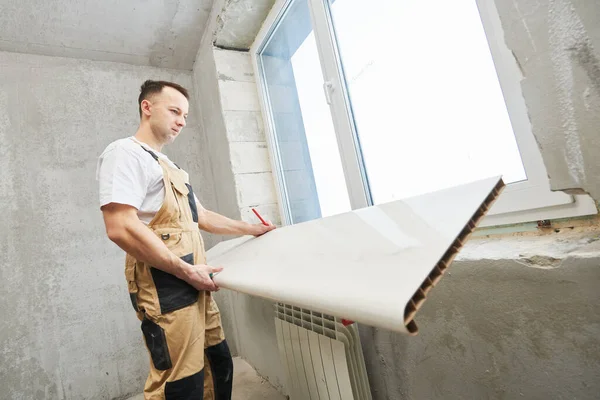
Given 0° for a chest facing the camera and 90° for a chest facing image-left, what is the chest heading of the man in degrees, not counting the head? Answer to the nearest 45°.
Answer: approximately 315°

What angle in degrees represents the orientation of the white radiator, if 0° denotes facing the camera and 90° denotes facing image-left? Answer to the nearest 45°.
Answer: approximately 45°

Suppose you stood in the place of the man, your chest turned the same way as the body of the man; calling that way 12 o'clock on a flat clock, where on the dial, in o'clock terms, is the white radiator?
The white radiator is roughly at 11 o'clock from the man.

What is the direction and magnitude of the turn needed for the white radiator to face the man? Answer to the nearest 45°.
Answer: approximately 45° to its right
